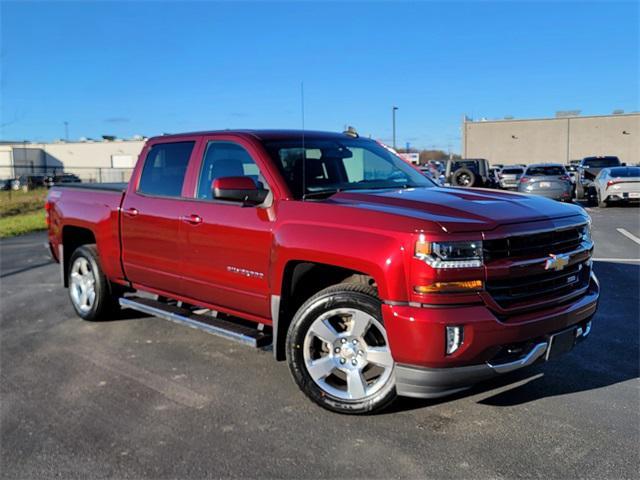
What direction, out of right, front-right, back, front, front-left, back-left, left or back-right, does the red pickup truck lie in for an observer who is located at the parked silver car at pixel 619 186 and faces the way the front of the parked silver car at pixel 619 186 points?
back-left

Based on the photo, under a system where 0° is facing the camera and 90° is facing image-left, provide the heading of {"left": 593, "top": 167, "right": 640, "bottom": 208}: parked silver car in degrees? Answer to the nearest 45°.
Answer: approximately 135°

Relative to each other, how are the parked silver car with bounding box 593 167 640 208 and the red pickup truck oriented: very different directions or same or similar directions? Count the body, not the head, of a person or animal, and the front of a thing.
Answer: very different directions

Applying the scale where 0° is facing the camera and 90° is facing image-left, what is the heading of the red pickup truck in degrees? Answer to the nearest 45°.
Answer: approximately 315°

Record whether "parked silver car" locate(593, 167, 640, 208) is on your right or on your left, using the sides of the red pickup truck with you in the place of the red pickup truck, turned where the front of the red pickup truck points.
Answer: on your left
